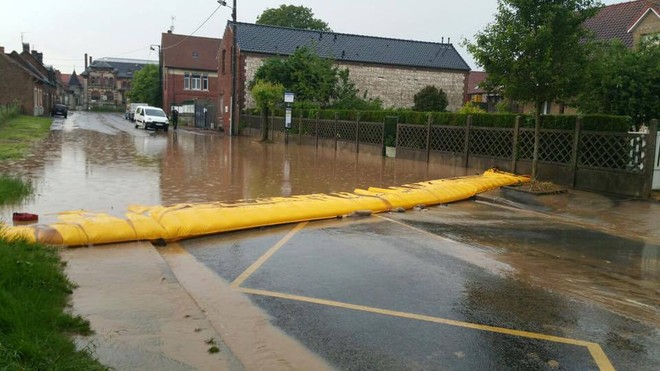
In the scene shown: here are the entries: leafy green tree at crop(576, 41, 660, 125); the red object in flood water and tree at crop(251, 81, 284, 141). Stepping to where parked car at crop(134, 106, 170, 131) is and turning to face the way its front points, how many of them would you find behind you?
0

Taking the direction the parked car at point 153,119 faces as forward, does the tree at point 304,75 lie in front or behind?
in front

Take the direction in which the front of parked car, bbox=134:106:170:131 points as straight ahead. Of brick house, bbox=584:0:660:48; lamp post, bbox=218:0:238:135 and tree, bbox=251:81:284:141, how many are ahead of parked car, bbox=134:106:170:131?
3

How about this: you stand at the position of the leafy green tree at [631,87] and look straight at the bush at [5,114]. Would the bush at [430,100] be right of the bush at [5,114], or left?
right

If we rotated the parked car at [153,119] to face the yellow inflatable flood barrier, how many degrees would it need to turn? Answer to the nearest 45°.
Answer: approximately 45° to its right

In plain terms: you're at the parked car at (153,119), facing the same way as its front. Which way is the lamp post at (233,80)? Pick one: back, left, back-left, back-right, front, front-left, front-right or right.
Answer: front

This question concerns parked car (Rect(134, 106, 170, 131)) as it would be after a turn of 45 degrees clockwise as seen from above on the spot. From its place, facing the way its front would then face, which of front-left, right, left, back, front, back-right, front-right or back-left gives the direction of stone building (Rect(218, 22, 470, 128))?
left

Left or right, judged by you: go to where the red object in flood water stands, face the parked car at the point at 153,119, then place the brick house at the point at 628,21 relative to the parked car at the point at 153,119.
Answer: right

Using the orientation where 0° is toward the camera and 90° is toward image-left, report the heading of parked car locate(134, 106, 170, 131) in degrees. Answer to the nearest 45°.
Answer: approximately 315°

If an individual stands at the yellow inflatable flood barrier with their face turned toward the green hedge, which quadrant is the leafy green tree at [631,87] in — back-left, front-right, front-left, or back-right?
front-right

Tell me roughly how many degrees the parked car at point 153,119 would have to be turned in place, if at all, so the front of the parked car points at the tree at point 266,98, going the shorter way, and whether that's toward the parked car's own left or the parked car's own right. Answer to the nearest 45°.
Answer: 0° — it already faces it

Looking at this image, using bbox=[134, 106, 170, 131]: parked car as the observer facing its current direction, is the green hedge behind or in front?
in front
